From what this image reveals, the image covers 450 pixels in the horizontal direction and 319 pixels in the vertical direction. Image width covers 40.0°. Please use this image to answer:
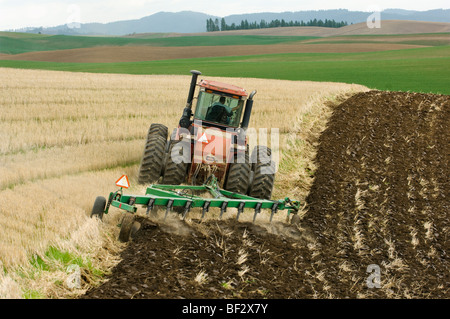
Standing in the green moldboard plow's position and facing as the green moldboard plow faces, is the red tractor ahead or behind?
ahead

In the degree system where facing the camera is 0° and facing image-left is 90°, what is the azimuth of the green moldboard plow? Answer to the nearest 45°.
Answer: approximately 180°

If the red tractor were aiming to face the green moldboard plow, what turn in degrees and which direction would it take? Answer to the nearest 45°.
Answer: approximately 180°

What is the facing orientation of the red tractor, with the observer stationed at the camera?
facing away from the viewer

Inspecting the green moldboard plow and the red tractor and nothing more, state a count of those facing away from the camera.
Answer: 2
